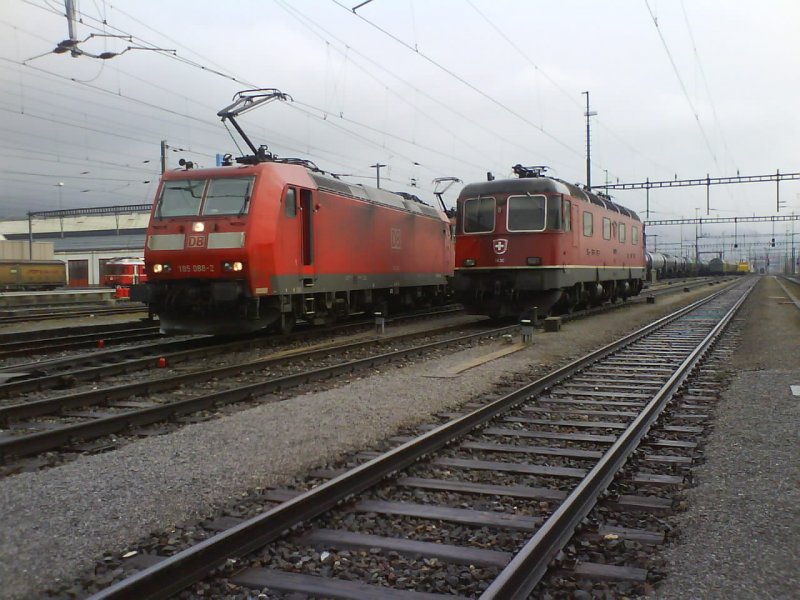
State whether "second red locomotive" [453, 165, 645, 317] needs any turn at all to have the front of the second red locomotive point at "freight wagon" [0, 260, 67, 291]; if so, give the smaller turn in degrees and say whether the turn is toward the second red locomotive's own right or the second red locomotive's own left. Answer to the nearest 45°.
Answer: approximately 90° to the second red locomotive's own right

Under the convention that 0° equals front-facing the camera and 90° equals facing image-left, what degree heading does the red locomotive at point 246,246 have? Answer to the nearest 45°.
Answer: approximately 45°

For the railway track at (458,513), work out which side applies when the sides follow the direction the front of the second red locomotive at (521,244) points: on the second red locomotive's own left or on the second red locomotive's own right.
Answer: on the second red locomotive's own left

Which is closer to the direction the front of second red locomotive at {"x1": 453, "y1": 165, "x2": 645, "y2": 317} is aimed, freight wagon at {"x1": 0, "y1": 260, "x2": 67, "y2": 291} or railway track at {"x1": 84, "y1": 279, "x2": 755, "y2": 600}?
the railway track

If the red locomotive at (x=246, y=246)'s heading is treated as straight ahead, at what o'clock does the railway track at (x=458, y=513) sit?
The railway track is roughly at 10 o'clock from the red locomotive.

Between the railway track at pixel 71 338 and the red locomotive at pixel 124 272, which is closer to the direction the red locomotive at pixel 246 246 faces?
the railway track

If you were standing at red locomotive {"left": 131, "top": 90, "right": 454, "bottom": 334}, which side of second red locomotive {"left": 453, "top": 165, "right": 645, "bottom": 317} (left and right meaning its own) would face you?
front

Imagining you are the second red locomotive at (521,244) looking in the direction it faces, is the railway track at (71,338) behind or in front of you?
in front

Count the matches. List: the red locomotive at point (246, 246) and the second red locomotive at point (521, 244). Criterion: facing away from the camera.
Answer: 0

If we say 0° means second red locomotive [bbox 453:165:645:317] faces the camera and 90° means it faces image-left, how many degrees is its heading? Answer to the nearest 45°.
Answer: approximately 45°

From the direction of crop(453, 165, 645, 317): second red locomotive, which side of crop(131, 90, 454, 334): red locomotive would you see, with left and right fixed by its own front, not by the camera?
back

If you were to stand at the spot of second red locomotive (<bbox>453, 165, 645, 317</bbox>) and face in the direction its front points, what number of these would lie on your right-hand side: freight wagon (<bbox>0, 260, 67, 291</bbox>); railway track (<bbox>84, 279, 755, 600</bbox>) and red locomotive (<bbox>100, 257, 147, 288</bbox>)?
2
